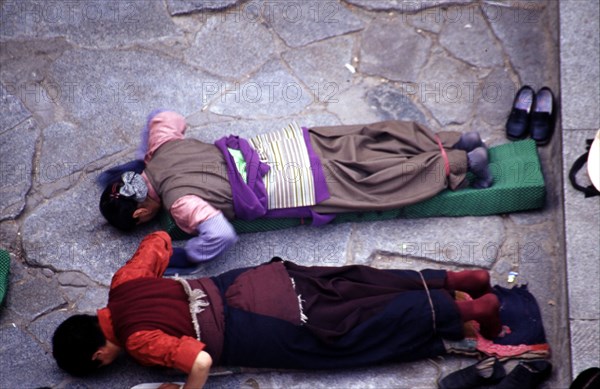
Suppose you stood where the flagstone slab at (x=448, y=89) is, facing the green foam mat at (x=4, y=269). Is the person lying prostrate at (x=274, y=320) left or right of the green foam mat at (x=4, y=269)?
left

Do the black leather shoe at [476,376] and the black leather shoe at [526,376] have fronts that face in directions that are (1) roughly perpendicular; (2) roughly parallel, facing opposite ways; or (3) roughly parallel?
roughly parallel

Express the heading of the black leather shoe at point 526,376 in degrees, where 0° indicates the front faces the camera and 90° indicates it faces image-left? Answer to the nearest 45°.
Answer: approximately 45°

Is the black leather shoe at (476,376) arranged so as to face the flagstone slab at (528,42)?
no

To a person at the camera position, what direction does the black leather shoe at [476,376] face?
facing the viewer and to the left of the viewer

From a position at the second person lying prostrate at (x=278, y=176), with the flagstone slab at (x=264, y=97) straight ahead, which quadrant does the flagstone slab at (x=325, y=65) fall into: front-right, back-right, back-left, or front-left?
front-right
